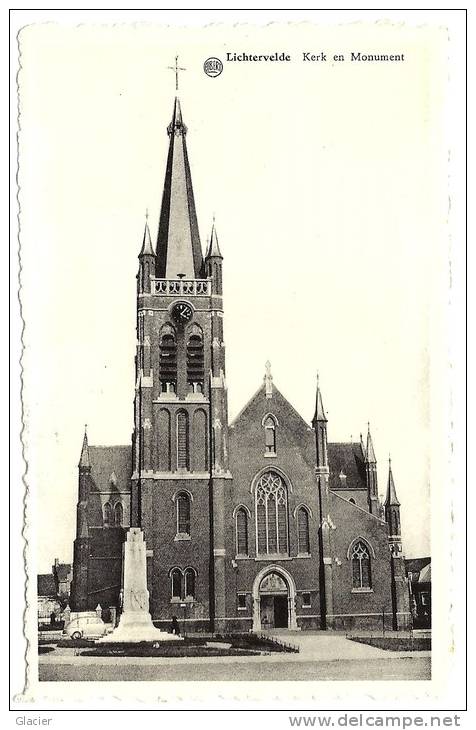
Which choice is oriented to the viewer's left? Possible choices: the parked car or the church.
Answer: the parked car

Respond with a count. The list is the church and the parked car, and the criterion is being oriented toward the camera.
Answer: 1

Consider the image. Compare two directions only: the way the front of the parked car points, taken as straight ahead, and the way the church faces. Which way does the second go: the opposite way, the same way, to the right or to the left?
to the left

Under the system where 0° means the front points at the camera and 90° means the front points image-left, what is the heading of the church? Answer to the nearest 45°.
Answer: approximately 0°
